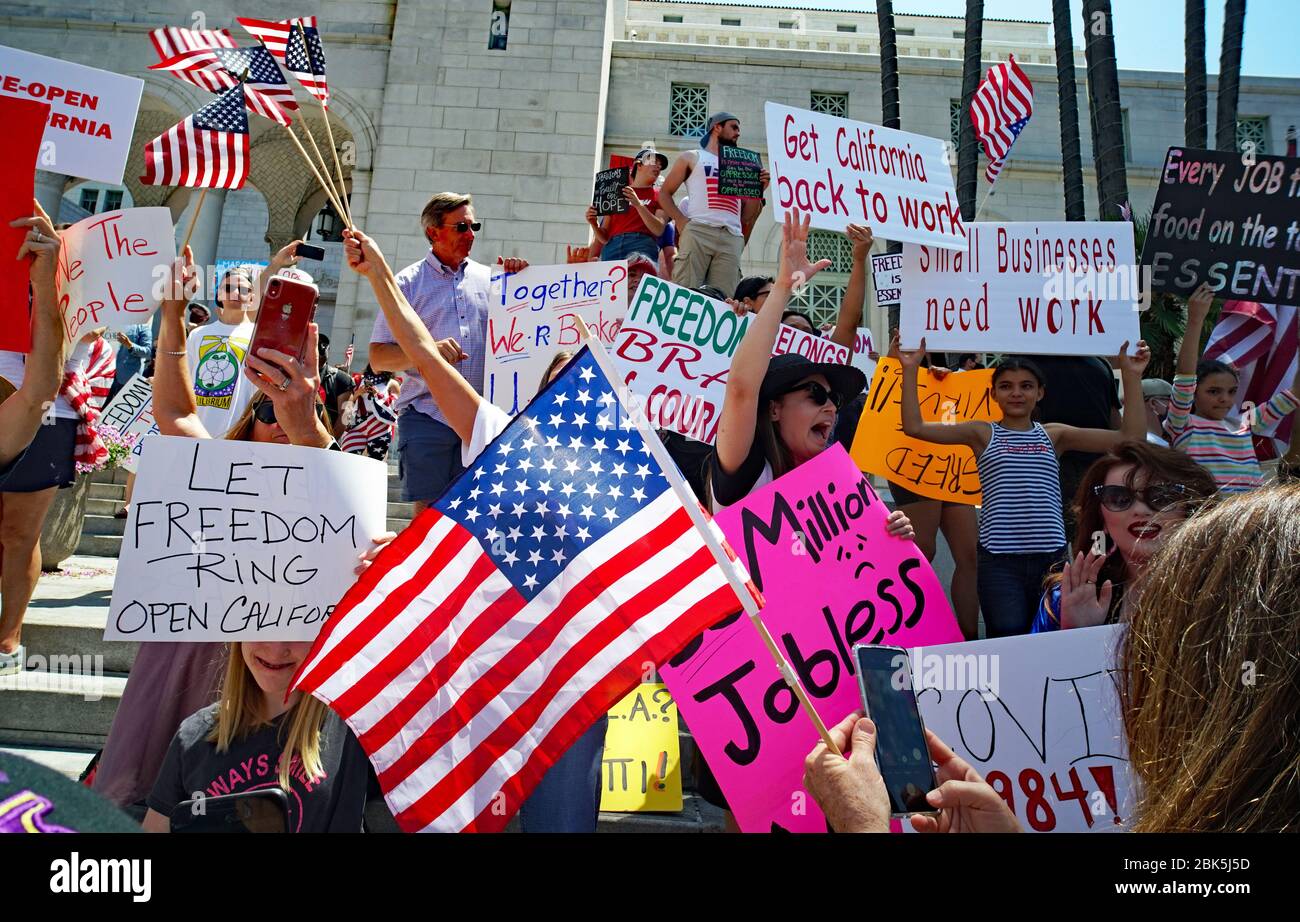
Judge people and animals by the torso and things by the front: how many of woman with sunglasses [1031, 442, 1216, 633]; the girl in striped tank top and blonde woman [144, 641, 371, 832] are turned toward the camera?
3

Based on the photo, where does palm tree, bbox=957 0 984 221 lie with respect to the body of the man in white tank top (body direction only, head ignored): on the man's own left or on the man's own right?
on the man's own left

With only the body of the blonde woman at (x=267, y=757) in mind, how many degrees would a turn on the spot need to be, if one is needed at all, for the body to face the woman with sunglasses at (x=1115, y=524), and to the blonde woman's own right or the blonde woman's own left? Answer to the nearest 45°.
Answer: approximately 90° to the blonde woman's own left

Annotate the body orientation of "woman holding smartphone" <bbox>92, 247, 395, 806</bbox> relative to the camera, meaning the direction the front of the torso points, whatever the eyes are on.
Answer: toward the camera

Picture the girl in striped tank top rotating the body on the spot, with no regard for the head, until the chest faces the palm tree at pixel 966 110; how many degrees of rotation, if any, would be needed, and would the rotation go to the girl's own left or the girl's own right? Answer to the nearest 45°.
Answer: approximately 180°

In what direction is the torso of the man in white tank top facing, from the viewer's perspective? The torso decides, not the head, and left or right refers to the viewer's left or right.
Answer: facing the viewer and to the right of the viewer

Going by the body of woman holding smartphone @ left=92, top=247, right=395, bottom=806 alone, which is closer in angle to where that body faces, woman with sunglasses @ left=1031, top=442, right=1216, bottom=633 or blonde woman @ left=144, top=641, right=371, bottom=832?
the blonde woman

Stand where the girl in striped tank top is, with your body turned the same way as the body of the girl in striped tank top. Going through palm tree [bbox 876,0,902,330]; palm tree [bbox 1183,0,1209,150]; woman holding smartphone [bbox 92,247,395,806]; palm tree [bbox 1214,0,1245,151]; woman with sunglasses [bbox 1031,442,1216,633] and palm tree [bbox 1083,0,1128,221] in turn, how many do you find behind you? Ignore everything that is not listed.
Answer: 4

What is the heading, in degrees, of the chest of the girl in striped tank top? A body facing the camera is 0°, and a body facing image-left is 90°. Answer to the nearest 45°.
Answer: approximately 0°

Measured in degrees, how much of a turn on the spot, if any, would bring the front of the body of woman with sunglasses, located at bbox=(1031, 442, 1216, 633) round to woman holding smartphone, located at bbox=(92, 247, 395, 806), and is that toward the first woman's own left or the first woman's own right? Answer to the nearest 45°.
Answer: approximately 45° to the first woman's own right

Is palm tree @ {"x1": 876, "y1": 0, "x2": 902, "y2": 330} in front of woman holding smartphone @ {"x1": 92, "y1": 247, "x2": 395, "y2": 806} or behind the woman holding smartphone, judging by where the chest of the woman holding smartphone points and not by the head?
behind

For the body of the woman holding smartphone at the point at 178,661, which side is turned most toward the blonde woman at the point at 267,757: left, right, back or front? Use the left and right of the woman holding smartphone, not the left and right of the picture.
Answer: front

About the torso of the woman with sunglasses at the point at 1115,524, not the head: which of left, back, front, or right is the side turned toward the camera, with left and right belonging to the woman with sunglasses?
front

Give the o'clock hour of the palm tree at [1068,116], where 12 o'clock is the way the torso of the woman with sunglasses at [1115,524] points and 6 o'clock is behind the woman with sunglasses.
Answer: The palm tree is roughly at 6 o'clock from the woman with sunglasses.
